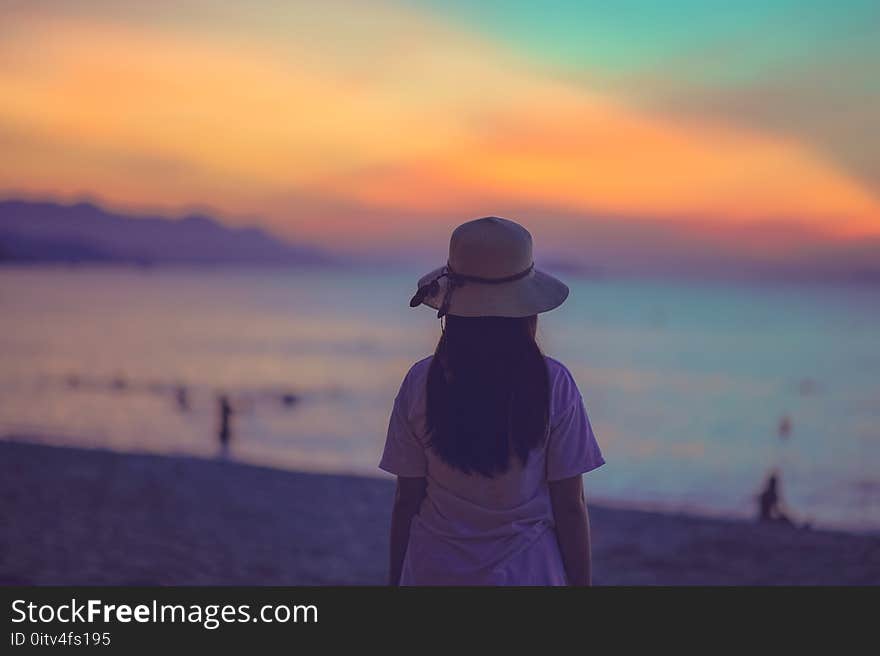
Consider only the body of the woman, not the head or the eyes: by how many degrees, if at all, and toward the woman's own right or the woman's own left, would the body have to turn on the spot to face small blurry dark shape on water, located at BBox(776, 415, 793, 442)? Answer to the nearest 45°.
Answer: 0° — they already face them

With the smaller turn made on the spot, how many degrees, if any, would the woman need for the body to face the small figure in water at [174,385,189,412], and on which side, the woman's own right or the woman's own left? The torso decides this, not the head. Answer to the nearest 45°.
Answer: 0° — they already face them

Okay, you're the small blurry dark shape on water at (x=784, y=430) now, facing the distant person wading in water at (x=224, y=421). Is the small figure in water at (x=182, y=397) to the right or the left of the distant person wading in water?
right

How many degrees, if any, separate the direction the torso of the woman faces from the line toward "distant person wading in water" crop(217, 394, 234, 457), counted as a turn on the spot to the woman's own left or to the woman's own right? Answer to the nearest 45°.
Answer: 0° — they already face them

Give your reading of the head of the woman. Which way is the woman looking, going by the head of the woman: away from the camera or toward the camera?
away from the camera

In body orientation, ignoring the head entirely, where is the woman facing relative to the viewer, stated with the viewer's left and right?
facing away from the viewer
